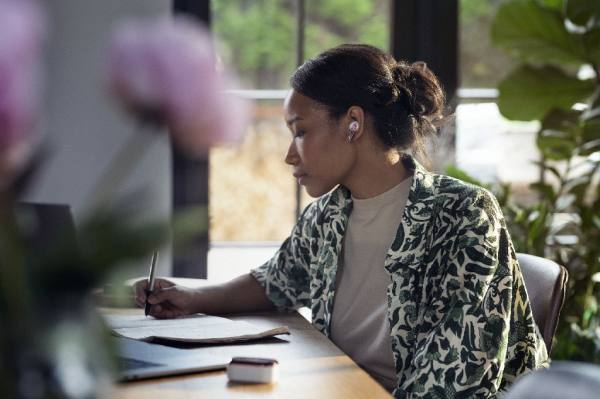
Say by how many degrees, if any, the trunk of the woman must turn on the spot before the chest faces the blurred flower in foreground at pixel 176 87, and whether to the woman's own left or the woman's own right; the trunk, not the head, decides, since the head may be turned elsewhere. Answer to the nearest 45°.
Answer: approximately 45° to the woman's own left

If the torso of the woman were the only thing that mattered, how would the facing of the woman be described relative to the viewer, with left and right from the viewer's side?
facing the viewer and to the left of the viewer

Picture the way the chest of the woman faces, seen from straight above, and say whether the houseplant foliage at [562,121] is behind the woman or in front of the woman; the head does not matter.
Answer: behind

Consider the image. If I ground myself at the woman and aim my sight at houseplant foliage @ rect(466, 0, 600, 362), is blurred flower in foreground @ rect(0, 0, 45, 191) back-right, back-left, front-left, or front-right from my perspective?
back-right

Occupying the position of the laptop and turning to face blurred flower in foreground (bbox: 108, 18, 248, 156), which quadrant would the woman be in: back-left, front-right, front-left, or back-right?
back-left

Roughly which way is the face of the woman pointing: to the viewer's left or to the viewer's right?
to the viewer's left

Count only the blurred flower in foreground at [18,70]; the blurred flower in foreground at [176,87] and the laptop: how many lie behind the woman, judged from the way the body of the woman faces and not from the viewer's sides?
0

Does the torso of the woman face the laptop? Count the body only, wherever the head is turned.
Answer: yes
